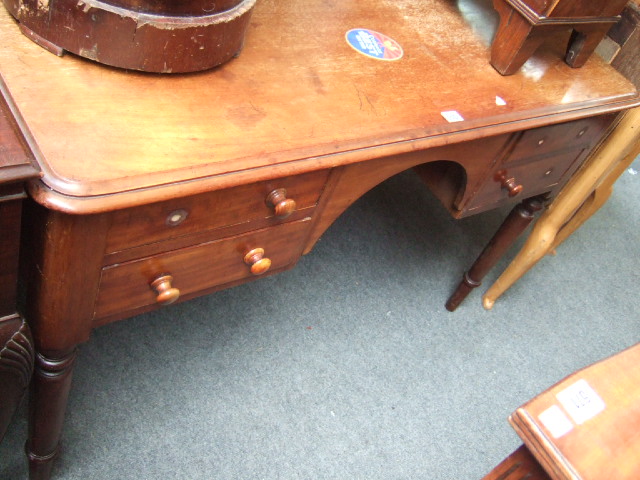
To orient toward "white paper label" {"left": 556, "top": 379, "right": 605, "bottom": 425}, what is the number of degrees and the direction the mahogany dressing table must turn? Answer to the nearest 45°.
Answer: approximately 45° to its left
